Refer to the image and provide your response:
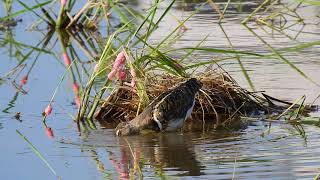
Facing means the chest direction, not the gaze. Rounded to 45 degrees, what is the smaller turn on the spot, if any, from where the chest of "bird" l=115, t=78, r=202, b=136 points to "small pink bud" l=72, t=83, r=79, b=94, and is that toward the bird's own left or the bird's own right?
approximately 45° to the bird's own right

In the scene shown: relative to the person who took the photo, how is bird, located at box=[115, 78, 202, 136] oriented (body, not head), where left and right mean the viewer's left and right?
facing to the left of the viewer

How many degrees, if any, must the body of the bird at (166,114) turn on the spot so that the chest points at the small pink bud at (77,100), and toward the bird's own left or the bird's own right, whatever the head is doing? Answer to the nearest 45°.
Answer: approximately 45° to the bird's own right

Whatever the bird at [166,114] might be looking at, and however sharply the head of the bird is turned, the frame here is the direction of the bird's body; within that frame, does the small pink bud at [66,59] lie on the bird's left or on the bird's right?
on the bird's right
